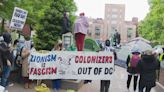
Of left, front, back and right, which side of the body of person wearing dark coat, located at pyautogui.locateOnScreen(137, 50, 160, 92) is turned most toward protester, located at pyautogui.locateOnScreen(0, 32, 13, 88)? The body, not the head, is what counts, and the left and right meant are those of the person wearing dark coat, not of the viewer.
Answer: left

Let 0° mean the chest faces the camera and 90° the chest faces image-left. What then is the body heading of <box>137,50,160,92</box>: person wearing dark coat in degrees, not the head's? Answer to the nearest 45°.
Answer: approximately 180°

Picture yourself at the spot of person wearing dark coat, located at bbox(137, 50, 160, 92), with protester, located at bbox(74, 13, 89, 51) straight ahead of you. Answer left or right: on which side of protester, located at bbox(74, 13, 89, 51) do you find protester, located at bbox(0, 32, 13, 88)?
left

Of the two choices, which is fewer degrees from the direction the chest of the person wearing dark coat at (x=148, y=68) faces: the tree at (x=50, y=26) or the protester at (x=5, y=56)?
the tree

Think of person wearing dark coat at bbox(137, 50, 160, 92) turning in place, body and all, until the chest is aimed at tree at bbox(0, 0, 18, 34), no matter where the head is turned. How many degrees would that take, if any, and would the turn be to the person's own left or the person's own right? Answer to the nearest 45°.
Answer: approximately 45° to the person's own left
